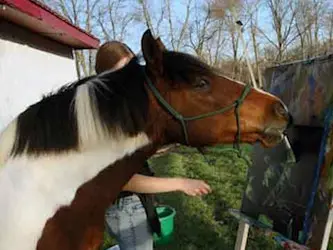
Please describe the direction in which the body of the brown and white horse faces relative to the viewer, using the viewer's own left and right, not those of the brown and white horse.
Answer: facing to the right of the viewer
